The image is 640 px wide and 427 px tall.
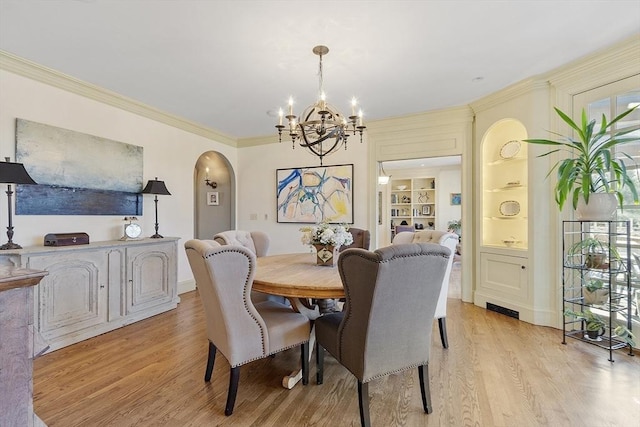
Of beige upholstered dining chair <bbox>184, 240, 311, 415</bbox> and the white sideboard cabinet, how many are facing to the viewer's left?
0

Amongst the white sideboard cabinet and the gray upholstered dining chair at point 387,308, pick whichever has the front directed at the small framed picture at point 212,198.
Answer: the gray upholstered dining chair

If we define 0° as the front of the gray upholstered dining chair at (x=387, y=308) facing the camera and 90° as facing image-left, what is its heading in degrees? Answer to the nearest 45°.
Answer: approximately 135°

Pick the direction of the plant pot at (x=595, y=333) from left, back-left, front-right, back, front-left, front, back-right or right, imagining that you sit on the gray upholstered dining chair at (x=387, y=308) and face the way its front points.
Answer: right

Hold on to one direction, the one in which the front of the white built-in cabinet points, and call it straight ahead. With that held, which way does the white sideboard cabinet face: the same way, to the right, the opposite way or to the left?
the opposite way

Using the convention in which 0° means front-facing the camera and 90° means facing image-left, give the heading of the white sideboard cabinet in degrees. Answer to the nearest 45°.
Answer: approximately 315°

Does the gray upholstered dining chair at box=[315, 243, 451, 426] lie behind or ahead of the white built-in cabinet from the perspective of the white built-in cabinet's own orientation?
ahead

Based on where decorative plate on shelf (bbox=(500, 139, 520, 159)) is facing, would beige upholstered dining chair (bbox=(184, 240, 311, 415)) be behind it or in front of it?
in front

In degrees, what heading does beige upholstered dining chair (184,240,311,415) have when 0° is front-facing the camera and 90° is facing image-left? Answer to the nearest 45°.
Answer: approximately 225°

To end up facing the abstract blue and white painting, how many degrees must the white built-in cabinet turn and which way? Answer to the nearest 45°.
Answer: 0° — it already faces it
